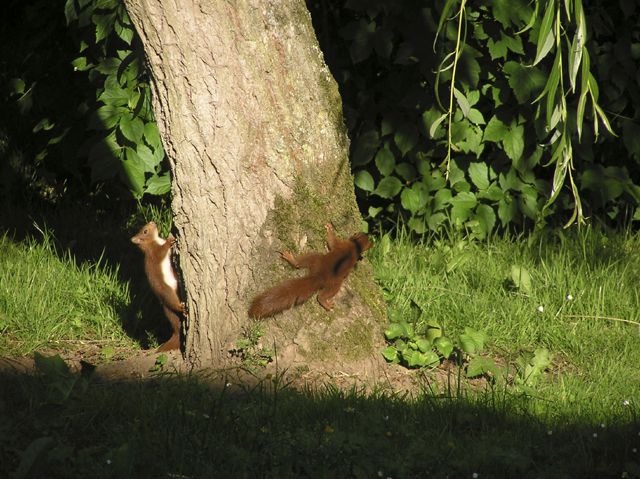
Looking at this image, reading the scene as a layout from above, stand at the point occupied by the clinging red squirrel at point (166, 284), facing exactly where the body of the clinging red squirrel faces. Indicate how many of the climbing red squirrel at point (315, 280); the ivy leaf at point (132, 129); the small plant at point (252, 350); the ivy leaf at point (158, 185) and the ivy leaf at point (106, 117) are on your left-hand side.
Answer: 3

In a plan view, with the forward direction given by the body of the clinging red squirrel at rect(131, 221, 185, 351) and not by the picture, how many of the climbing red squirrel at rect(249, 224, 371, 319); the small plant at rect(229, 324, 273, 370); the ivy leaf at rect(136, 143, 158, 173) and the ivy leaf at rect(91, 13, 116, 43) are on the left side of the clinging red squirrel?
2

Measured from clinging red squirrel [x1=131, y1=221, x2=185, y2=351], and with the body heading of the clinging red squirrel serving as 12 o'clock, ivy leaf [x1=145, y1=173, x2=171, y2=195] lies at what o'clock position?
The ivy leaf is roughly at 9 o'clock from the clinging red squirrel.

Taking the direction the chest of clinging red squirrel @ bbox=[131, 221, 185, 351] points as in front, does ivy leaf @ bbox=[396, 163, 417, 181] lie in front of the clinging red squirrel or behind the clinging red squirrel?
in front

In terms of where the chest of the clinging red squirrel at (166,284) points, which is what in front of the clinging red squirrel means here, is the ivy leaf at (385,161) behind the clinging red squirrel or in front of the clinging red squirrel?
in front

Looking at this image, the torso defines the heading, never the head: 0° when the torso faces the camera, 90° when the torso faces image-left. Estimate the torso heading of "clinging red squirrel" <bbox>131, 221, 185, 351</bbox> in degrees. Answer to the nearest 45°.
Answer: approximately 270°

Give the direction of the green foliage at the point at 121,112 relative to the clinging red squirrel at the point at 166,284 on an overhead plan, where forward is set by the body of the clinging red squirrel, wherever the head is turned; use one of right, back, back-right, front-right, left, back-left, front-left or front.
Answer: left

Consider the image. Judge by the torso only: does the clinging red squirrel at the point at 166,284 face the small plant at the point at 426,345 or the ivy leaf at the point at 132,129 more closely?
the small plant
